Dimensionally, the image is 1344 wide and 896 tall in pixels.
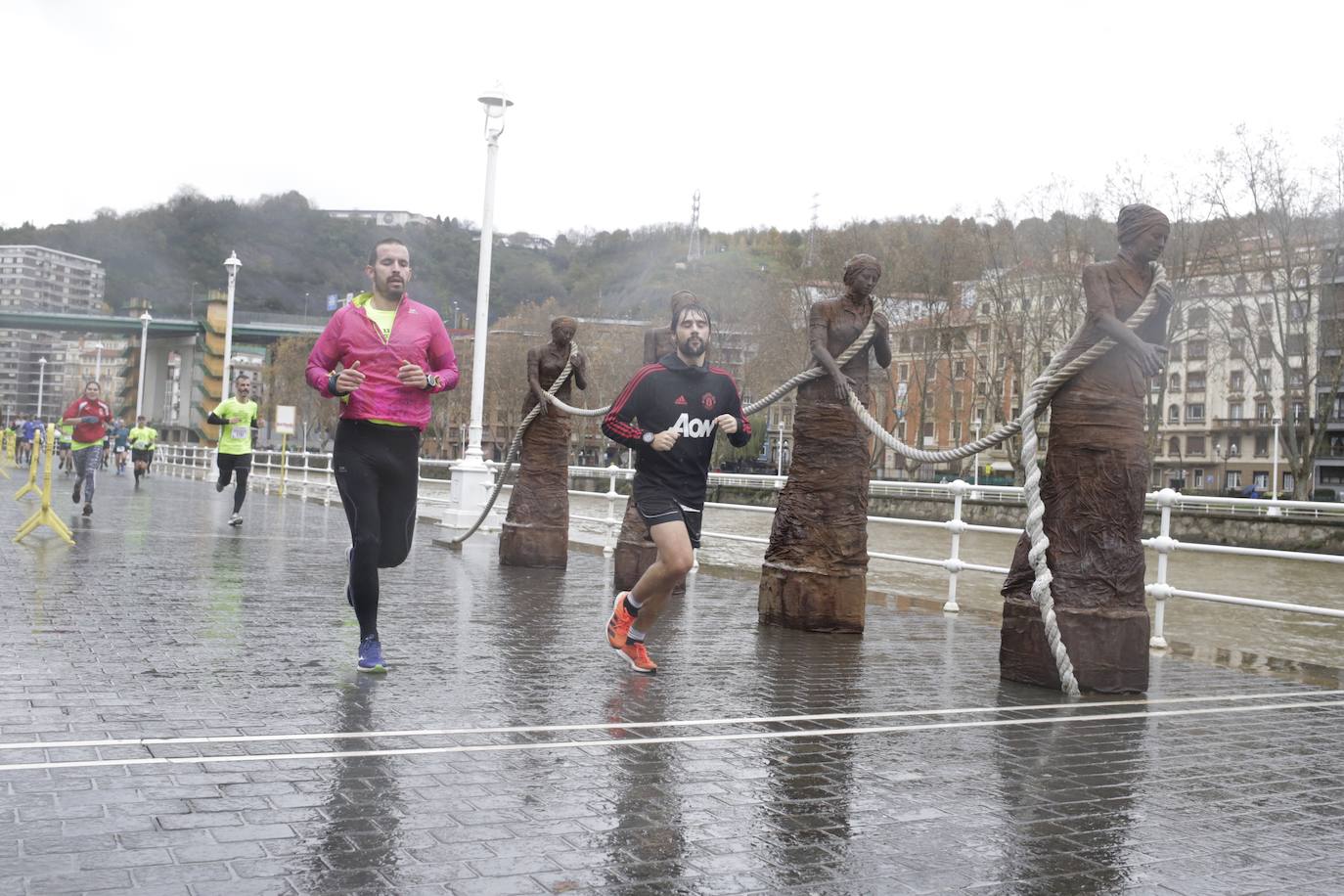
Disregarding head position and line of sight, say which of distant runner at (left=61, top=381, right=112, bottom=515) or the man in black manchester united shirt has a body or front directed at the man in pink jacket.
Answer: the distant runner

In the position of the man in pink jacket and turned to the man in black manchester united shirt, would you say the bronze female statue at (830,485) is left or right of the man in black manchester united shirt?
left

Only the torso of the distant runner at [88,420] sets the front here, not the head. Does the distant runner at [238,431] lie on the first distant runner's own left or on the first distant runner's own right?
on the first distant runner's own left

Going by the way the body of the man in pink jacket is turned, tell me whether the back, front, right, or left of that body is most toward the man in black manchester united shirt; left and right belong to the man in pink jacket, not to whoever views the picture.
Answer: left

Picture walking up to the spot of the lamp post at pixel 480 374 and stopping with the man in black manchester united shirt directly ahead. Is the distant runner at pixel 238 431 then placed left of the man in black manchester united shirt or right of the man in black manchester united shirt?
right

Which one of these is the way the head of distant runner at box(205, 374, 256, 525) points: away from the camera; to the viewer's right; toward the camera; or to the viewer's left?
toward the camera

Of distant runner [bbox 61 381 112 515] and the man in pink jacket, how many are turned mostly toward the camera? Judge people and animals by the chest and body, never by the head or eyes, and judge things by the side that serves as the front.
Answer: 2

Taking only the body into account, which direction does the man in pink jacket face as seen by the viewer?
toward the camera

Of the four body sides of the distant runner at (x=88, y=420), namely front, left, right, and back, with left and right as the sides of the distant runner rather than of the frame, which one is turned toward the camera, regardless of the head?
front

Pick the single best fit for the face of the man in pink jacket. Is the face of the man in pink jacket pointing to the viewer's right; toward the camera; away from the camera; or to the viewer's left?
toward the camera

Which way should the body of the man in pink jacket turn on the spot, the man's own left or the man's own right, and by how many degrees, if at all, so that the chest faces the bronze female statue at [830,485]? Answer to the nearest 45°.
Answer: approximately 135° to the man's own left

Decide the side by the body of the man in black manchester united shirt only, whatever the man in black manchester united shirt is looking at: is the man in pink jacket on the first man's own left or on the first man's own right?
on the first man's own right

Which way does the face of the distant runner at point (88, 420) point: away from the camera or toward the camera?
toward the camera

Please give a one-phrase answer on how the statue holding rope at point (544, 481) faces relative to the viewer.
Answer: facing the viewer and to the right of the viewer

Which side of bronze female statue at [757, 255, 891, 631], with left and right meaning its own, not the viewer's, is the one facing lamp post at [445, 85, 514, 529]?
back

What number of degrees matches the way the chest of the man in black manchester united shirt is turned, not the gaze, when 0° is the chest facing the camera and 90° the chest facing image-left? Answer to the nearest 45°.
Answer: approximately 315°

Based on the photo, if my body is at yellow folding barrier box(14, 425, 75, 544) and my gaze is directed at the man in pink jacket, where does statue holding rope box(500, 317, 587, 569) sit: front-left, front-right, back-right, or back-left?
front-left
